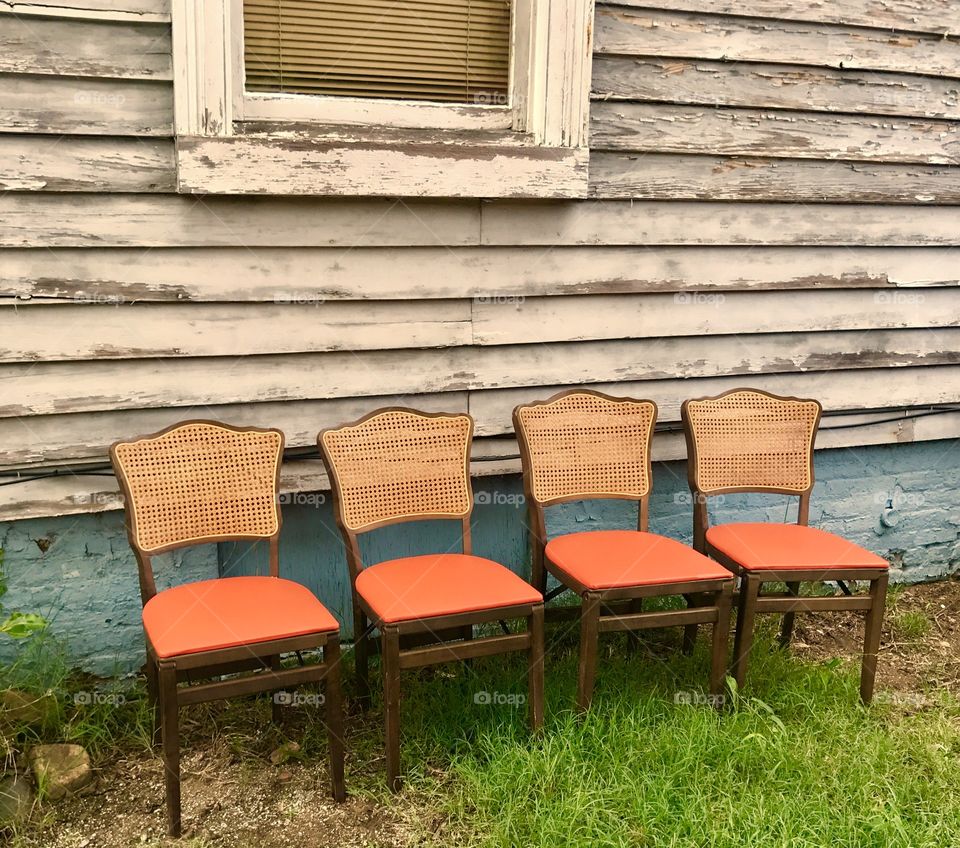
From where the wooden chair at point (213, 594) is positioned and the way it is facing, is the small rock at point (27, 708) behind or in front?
behind

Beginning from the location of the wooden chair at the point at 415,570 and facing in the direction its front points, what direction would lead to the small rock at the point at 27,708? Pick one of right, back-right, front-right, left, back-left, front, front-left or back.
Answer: back-right

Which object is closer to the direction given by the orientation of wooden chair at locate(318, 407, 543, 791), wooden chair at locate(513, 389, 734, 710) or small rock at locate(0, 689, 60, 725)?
the wooden chair

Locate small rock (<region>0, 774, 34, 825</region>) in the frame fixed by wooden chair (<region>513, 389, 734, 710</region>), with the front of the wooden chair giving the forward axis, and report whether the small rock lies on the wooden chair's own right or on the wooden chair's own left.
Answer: on the wooden chair's own right

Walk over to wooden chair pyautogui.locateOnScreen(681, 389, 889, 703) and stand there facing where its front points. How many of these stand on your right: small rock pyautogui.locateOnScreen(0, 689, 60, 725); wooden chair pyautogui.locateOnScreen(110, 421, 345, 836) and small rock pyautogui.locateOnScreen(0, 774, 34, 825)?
3

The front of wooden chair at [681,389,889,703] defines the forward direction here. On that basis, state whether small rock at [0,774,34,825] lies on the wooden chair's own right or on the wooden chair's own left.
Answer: on the wooden chair's own right

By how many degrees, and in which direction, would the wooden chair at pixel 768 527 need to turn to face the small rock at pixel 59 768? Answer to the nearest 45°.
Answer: approximately 90° to its right

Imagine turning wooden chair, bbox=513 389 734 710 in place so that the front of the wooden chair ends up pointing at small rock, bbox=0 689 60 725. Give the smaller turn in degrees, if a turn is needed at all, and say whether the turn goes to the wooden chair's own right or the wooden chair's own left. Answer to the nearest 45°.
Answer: approximately 90° to the wooden chair's own right
